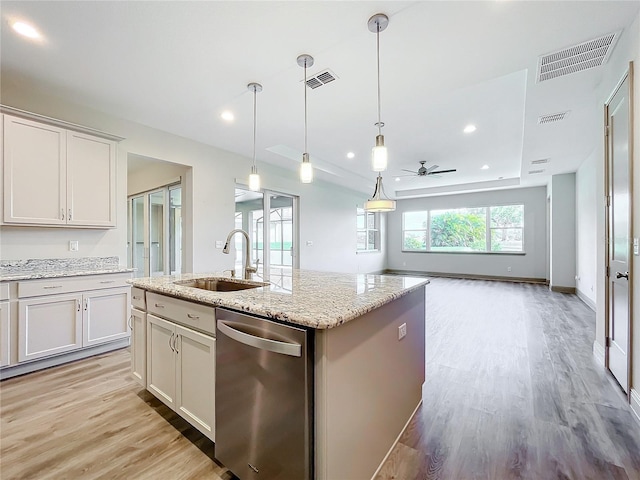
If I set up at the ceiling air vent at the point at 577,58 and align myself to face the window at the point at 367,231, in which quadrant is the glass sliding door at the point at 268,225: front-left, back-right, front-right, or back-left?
front-left

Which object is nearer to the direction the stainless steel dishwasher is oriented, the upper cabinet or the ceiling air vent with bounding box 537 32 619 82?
the upper cabinet

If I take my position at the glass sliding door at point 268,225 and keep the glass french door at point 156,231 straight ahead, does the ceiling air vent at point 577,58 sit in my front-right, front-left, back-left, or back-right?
back-left

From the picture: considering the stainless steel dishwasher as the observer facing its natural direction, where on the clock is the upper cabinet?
The upper cabinet is roughly at 3 o'clock from the stainless steel dishwasher.

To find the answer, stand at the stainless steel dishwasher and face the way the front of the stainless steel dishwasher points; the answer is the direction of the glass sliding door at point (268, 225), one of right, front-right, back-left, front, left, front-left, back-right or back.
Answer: back-right

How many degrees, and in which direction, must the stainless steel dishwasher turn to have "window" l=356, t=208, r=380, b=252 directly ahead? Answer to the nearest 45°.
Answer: approximately 180°

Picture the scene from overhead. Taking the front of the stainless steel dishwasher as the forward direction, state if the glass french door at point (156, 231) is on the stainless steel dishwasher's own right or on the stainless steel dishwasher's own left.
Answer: on the stainless steel dishwasher's own right

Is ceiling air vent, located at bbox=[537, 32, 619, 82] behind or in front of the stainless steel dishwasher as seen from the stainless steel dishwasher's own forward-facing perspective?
behind

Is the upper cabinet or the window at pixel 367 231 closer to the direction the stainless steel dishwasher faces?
the upper cabinet

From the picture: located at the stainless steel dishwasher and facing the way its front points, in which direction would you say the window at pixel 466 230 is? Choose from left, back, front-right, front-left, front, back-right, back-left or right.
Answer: back

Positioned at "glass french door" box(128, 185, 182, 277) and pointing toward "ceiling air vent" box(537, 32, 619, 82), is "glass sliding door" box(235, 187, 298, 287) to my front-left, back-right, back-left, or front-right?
front-left

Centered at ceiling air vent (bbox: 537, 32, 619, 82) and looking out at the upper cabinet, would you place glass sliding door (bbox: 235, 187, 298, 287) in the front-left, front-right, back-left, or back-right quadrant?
front-right

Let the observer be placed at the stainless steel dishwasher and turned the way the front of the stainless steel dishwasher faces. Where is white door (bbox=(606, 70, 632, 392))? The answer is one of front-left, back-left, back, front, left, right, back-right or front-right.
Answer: back-left

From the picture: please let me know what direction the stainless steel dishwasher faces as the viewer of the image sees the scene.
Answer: facing the viewer and to the left of the viewer

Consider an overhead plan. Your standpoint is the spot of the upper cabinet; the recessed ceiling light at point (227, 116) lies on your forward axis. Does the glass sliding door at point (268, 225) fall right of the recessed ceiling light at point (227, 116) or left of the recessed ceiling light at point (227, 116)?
left
